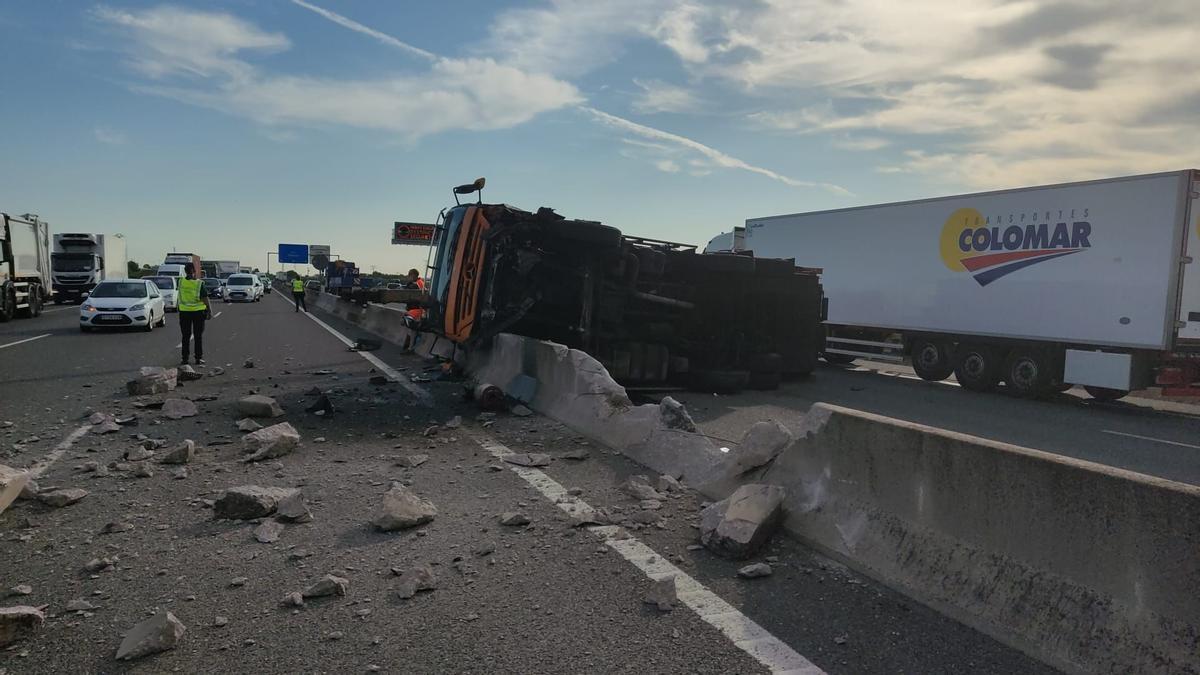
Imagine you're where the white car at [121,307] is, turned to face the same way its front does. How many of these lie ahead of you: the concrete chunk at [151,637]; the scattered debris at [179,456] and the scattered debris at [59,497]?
3

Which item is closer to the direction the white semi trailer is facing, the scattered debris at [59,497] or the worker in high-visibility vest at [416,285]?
the worker in high-visibility vest

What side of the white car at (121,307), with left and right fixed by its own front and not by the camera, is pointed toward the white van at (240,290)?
back

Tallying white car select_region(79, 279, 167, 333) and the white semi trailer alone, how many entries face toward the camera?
1

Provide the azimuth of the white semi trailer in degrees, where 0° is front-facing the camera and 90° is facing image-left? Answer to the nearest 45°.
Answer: approximately 135°

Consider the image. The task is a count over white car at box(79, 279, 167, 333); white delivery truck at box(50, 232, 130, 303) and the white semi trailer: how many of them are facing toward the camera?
2

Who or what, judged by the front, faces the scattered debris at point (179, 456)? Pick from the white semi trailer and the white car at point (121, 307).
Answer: the white car

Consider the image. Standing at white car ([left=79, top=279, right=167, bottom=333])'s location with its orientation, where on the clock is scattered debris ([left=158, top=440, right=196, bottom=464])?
The scattered debris is roughly at 12 o'clock from the white car.

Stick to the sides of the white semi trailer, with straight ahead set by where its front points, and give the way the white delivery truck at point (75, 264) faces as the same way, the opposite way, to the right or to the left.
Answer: the opposite way

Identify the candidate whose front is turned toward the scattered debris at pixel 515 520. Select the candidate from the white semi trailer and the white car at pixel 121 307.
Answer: the white car

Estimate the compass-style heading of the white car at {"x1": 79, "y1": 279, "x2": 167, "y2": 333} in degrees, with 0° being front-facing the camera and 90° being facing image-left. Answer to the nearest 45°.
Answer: approximately 0°

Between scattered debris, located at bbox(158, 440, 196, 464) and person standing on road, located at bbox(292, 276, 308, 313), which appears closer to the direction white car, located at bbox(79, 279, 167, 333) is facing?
the scattered debris

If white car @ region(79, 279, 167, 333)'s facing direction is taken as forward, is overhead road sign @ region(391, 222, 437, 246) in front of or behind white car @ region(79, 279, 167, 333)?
behind

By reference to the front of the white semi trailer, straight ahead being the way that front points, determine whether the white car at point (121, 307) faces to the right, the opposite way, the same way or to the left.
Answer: the opposite way

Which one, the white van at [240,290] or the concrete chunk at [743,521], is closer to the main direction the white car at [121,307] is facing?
the concrete chunk
